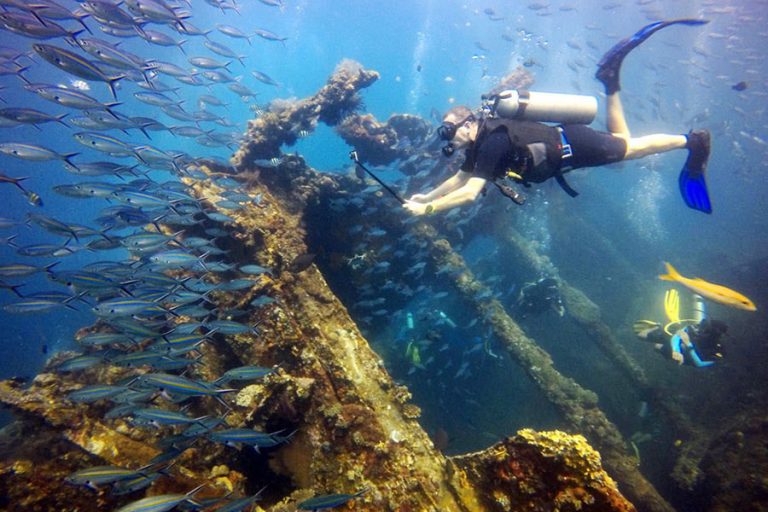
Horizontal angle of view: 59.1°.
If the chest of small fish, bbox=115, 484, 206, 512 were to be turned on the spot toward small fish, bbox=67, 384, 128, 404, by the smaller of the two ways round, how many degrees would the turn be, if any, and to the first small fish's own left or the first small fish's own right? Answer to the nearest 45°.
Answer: approximately 90° to the first small fish's own right

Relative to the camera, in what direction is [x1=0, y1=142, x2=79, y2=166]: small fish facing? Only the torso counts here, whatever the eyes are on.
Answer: to the viewer's left

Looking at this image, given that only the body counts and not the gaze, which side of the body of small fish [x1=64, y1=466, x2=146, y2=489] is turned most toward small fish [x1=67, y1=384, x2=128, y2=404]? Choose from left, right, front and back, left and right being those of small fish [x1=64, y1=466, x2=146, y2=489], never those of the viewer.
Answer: right

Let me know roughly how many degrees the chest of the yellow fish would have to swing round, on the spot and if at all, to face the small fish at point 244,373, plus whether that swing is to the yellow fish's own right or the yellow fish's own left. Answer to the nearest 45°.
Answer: approximately 135° to the yellow fish's own right

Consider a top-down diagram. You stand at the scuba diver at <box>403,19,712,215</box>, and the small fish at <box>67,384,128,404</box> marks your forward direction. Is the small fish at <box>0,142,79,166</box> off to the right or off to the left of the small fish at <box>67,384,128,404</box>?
right

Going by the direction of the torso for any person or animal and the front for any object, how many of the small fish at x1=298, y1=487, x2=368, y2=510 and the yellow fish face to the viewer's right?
1

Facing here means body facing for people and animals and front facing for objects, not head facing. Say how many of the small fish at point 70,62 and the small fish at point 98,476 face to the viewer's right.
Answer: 0

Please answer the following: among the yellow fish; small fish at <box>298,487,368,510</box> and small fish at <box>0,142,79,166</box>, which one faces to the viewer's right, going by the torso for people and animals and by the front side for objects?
the yellow fish

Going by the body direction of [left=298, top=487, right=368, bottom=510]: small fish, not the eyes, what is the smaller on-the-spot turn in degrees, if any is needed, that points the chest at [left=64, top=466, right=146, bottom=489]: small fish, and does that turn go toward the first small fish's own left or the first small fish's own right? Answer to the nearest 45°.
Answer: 0° — it already faces it

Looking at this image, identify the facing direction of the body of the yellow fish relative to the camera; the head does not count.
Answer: to the viewer's right
